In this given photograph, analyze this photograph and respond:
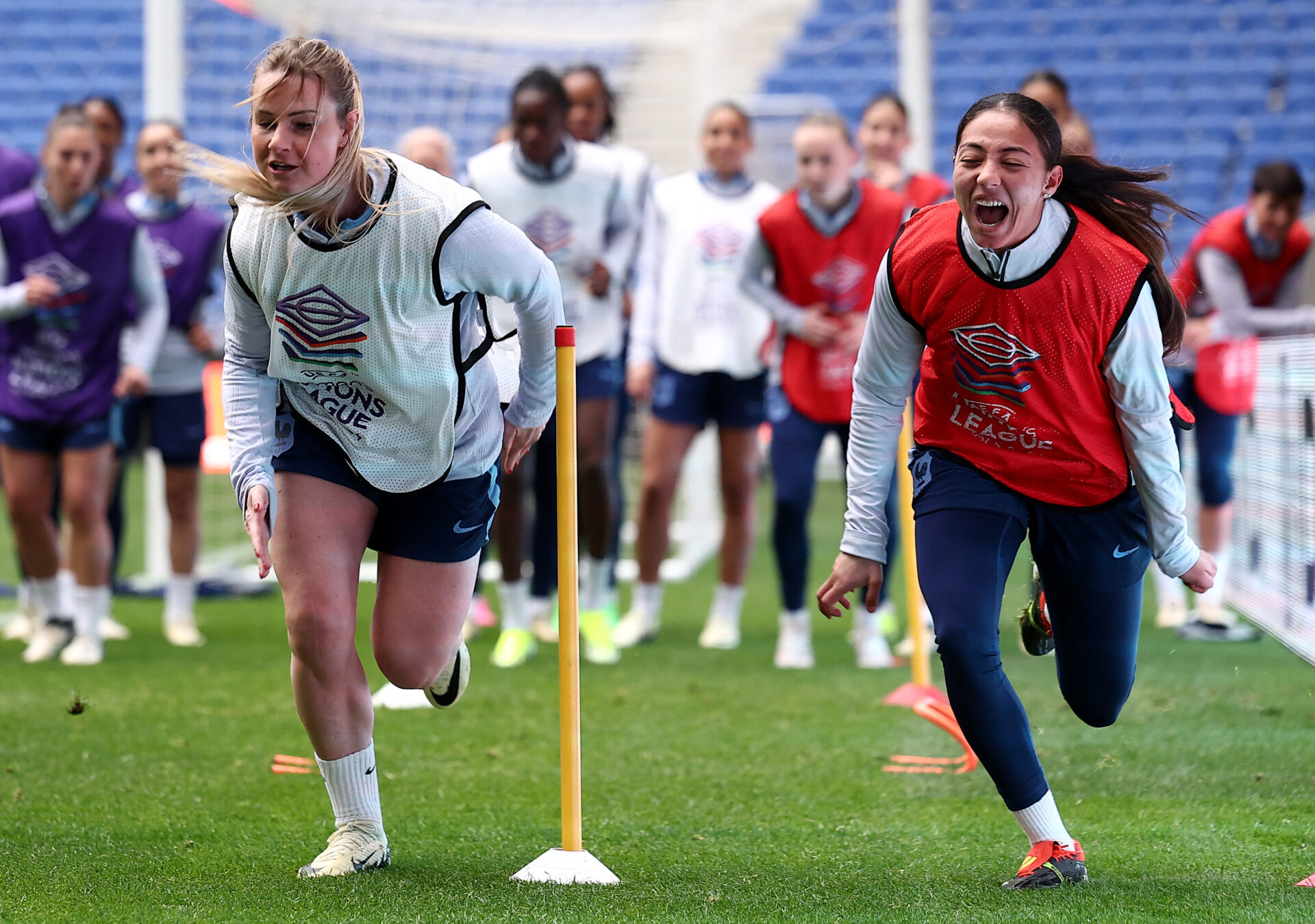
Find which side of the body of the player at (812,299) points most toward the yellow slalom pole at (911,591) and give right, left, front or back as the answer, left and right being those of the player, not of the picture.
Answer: front

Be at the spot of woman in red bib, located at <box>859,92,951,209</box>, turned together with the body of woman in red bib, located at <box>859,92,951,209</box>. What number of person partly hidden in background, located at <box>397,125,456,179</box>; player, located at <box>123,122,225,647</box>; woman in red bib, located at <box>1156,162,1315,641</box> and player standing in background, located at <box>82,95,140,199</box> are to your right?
3

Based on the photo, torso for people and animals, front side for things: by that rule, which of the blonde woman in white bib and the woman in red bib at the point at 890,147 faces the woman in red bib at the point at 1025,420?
the woman in red bib at the point at 890,147

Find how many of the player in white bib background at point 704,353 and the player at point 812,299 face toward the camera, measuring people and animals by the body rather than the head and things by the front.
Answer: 2

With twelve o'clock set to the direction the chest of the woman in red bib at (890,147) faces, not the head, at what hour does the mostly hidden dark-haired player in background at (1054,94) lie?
The mostly hidden dark-haired player in background is roughly at 9 o'clock from the woman in red bib.

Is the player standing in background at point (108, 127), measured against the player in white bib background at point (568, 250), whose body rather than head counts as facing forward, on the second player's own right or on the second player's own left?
on the second player's own right

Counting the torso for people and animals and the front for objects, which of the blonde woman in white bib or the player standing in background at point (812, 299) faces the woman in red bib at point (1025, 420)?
the player standing in background

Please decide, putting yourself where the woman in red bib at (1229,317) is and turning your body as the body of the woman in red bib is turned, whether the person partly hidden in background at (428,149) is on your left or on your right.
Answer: on your right

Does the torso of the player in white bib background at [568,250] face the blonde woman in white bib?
yes

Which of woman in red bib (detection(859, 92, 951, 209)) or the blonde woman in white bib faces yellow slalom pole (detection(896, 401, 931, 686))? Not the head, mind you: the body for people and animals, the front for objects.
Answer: the woman in red bib

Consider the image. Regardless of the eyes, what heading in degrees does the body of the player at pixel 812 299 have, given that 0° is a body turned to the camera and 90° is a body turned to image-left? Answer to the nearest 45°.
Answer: approximately 0°

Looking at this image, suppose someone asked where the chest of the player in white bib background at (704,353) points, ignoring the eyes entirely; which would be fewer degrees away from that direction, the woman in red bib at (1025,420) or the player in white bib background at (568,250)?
the woman in red bib

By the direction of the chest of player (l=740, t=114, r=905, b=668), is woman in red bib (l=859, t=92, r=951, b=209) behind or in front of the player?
behind
